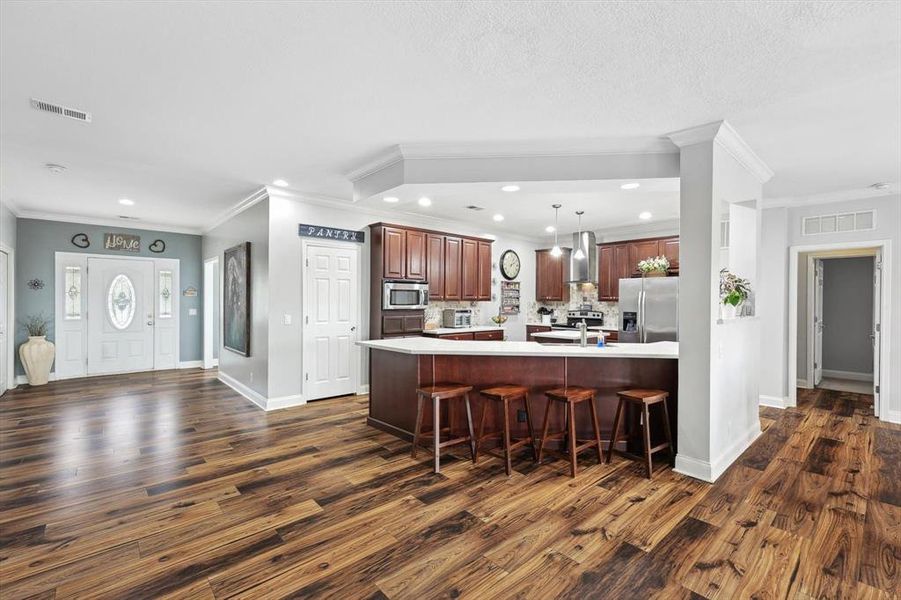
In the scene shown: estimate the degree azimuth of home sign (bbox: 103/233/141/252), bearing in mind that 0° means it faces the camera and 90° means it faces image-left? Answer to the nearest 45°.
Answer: approximately 0°

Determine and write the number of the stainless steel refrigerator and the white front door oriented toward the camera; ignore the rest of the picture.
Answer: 2

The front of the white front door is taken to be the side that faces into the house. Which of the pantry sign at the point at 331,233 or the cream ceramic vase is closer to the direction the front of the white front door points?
the pantry sign

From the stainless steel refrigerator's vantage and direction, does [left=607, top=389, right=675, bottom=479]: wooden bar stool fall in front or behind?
in front

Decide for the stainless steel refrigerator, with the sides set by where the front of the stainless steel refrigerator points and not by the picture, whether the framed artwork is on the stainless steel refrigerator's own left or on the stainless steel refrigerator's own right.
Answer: on the stainless steel refrigerator's own right

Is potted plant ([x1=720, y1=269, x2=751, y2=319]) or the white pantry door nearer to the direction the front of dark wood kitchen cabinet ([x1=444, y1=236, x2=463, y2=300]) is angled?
the potted plant

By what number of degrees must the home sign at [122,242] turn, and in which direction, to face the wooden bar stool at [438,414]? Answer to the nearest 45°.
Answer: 0° — it already faces it

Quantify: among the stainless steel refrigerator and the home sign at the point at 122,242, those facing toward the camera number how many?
2

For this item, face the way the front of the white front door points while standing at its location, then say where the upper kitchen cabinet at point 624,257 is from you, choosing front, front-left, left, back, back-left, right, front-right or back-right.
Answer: front-left

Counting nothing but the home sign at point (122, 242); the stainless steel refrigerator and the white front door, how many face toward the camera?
3

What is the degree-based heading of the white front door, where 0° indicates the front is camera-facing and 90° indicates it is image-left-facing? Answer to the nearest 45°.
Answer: approximately 0°

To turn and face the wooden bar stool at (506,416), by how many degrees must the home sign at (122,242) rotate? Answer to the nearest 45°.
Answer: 0° — it already faces it

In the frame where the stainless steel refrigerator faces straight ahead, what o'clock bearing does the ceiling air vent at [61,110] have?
The ceiling air vent is roughly at 1 o'clock from the stainless steel refrigerator.

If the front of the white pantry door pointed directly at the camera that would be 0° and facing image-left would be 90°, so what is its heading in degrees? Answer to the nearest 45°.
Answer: approximately 315°
